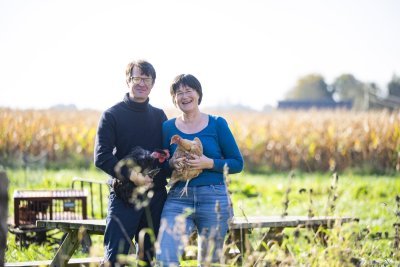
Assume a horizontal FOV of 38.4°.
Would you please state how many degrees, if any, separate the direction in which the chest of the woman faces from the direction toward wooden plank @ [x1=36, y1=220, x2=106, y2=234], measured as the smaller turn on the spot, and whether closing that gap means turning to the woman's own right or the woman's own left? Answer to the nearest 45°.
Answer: approximately 135° to the woman's own right

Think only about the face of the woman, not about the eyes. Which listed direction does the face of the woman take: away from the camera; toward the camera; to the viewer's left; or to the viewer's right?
toward the camera

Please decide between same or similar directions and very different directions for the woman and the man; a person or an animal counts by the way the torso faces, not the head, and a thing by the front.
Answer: same or similar directions

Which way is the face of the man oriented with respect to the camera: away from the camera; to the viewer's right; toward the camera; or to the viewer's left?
toward the camera

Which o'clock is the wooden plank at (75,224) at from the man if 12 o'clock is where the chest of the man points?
The wooden plank is roughly at 5 o'clock from the man.

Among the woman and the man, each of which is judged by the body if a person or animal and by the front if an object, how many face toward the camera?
2

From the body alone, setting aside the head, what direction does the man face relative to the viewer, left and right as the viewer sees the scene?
facing the viewer

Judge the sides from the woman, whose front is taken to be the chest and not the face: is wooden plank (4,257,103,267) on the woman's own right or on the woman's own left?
on the woman's own right
